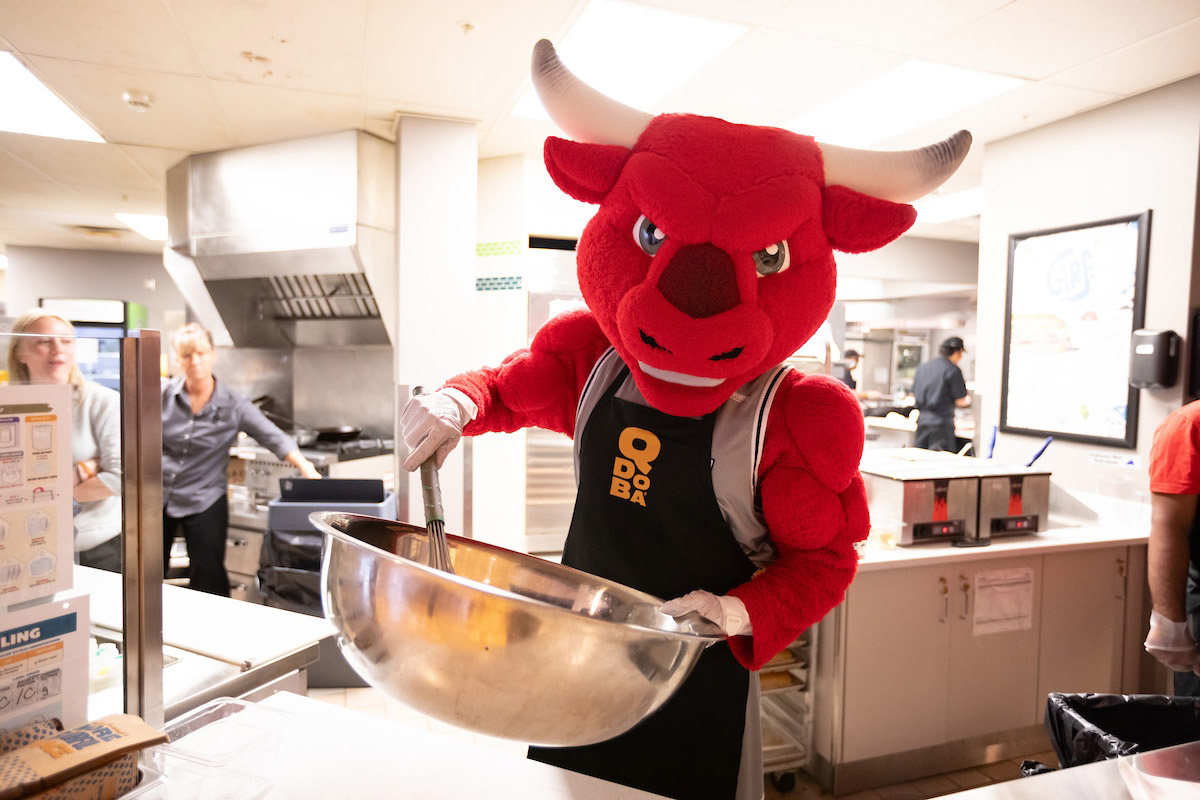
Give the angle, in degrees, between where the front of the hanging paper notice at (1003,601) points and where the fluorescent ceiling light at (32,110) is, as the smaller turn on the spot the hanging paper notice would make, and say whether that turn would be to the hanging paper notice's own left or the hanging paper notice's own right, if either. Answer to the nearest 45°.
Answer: approximately 90° to the hanging paper notice's own right

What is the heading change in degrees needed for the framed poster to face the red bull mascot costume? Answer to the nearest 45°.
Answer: approximately 45° to its left

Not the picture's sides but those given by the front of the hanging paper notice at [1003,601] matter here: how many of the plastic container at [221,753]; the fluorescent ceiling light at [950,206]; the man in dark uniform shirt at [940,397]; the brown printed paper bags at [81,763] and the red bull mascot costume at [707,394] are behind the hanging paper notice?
2

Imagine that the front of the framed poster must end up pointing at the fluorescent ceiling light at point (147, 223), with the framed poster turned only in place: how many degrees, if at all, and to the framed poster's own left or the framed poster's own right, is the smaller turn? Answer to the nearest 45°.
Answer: approximately 45° to the framed poster's own right

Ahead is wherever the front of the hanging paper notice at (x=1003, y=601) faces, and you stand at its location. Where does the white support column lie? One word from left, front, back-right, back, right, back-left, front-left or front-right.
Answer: right

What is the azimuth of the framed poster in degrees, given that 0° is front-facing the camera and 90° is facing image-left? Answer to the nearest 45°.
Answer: approximately 45°

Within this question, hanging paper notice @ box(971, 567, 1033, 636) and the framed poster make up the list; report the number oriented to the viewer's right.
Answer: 0

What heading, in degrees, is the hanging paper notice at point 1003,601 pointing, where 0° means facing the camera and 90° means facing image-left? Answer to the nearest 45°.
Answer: approximately 0°

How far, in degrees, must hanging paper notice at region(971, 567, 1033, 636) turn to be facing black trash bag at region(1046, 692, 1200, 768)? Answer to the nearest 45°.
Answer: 0° — it already faces it

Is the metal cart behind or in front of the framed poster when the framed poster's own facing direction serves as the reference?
in front

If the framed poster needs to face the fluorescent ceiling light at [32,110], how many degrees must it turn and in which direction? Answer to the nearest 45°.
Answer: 0° — it already faces it

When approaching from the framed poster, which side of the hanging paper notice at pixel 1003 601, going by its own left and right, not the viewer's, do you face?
back
